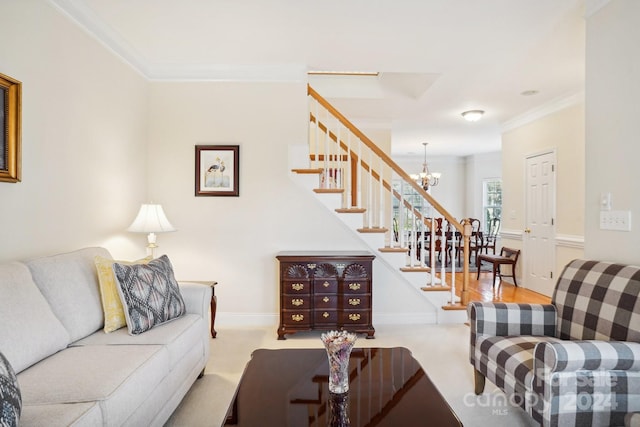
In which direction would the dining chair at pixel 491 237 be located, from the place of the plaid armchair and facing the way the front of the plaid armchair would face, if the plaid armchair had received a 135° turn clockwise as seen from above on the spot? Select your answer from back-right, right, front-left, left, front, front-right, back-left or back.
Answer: front

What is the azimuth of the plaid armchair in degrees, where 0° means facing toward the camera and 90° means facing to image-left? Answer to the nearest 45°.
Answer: approximately 45°

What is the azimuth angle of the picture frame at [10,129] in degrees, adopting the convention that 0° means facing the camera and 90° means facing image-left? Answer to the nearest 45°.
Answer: approximately 315°

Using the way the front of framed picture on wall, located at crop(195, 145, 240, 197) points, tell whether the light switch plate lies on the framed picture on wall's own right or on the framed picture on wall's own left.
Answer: on the framed picture on wall's own left

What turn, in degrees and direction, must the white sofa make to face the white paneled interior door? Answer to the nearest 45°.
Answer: approximately 45° to its left

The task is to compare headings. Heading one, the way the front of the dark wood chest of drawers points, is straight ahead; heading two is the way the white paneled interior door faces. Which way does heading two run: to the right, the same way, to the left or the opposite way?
to the right

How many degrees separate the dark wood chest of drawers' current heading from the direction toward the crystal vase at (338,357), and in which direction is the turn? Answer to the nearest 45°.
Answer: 0° — it already faces it

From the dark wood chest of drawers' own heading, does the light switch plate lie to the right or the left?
on its left

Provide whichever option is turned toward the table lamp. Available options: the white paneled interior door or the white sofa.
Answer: the white paneled interior door

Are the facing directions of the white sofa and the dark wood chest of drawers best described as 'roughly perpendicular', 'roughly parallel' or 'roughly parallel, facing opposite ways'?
roughly perpendicular
